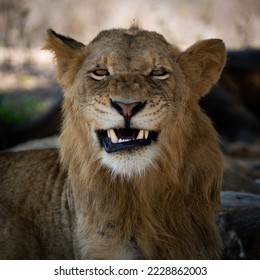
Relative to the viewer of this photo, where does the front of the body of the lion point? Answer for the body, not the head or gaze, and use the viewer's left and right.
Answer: facing the viewer and to the right of the viewer
